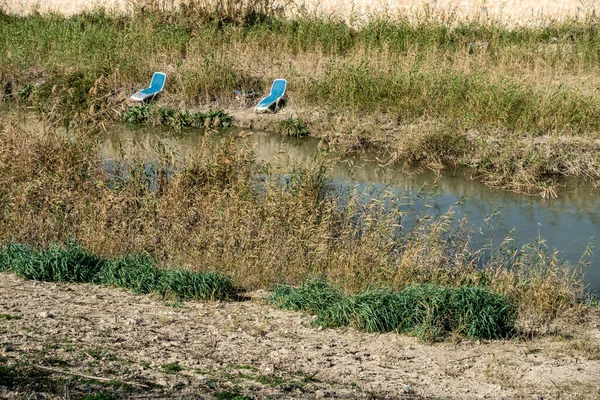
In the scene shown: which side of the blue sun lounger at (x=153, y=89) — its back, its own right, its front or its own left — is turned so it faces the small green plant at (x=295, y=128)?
left

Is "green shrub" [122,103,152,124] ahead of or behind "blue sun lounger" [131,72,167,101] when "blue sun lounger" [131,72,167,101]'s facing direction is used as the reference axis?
ahead

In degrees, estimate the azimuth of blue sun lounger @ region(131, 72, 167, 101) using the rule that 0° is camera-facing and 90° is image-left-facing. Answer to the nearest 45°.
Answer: approximately 45°

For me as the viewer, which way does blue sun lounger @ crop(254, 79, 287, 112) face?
facing the viewer and to the left of the viewer

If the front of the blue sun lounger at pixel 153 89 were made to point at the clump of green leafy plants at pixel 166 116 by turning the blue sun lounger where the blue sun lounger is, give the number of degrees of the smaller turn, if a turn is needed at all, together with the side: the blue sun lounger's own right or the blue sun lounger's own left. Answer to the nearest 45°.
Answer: approximately 45° to the blue sun lounger's own left

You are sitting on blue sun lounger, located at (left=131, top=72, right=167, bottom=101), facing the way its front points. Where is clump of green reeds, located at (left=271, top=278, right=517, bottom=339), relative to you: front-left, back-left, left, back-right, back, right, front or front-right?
front-left

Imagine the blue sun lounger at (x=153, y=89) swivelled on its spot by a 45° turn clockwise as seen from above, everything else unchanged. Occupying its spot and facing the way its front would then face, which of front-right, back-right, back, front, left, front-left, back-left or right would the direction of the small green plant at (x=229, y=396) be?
left

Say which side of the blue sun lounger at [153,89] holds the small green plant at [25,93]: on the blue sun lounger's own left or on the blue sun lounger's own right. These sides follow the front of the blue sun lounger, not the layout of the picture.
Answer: on the blue sun lounger's own right

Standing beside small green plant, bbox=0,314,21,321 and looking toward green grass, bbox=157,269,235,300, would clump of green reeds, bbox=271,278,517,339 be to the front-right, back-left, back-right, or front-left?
front-right

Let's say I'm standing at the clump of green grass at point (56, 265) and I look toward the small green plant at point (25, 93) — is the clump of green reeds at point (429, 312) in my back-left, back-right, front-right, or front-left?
back-right

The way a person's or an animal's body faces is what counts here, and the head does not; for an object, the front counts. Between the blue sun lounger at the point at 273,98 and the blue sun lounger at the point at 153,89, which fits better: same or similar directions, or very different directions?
same or similar directions

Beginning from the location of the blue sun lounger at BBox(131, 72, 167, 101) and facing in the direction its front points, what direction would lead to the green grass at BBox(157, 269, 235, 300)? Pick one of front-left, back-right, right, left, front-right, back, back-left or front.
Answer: front-left

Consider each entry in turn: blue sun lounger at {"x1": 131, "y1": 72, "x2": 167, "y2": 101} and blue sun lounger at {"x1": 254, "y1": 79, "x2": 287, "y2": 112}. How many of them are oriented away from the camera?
0

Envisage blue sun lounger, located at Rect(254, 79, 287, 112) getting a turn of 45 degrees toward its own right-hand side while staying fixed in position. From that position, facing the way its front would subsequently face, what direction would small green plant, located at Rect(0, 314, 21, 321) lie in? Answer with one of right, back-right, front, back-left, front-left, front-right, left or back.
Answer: left

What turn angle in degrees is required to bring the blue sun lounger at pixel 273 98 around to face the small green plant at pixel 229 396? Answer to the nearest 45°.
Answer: approximately 45° to its left

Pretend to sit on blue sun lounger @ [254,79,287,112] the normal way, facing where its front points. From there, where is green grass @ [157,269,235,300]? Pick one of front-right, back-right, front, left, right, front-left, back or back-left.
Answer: front-left

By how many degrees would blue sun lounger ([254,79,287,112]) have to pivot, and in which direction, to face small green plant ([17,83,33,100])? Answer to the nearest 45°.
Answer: approximately 45° to its right
